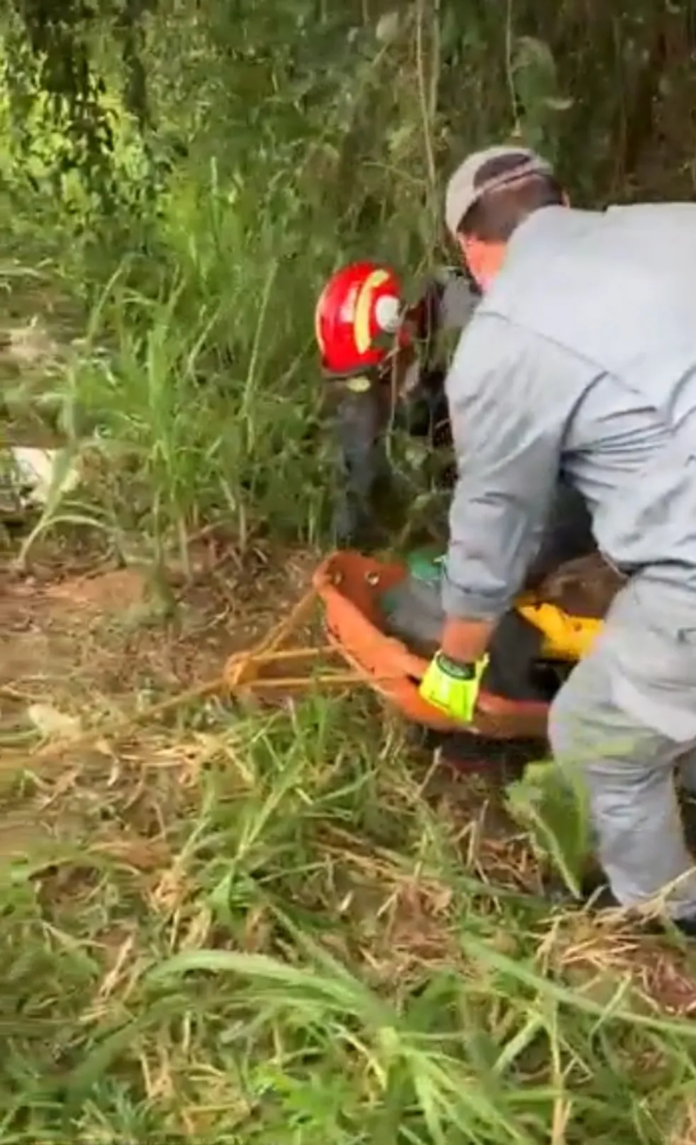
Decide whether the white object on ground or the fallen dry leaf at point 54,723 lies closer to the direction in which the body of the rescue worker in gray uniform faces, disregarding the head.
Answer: the white object on ground

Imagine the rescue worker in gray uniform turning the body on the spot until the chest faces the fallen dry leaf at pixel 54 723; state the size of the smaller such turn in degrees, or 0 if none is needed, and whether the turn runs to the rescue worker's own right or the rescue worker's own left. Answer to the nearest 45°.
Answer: approximately 45° to the rescue worker's own left

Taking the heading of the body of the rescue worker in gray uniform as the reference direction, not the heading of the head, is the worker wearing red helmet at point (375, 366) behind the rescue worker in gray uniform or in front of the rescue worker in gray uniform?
in front

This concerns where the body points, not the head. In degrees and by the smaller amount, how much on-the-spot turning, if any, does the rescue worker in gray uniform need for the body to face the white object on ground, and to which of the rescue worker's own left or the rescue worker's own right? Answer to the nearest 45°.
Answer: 0° — they already face it

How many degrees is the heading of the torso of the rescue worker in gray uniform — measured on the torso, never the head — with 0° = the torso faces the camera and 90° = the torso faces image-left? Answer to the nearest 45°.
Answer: approximately 135°

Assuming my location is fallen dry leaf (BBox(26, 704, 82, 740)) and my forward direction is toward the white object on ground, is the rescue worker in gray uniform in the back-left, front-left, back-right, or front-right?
back-right

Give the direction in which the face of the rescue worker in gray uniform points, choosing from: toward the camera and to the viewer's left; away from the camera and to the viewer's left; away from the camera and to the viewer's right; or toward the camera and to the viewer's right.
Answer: away from the camera and to the viewer's left
